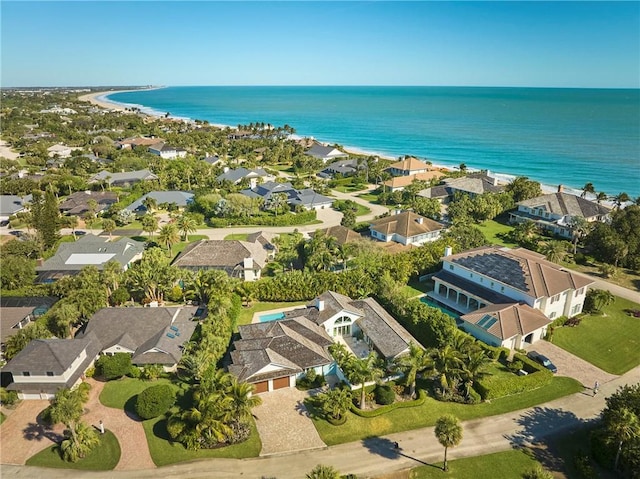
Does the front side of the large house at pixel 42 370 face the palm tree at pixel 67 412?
yes

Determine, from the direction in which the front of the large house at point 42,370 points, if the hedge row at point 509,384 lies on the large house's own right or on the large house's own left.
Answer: on the large house's own left

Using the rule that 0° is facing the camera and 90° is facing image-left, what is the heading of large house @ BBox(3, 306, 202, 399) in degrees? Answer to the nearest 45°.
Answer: approximately 0°

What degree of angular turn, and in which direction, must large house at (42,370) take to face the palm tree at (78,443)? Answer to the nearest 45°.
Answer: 0° — it already faces it

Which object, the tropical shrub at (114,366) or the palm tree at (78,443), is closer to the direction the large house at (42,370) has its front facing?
the palm tree

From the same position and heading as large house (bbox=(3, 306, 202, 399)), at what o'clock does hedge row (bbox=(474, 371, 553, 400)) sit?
The hedge row is roughly at 10 o'clock from the large house.
